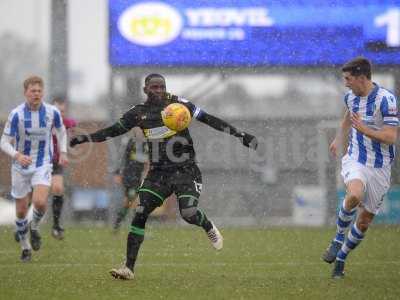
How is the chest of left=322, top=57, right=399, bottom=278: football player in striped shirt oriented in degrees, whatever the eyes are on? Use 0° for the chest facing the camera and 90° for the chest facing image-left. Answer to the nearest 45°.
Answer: approximately 45°

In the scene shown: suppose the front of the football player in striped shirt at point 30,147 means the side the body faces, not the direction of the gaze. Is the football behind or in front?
in front

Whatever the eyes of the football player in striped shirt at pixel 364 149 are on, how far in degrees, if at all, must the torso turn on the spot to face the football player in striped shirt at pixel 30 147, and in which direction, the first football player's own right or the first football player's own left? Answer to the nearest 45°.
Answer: approximately 45° to the first football player's own right

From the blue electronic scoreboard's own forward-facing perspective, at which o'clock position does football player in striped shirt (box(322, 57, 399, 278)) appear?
The football player in striped shirt is roughly at 12 o'clock from the blue electronic scoreboard.

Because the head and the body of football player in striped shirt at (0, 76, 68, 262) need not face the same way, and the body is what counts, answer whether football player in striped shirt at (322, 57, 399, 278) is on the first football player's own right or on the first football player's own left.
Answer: on the first football player's own left

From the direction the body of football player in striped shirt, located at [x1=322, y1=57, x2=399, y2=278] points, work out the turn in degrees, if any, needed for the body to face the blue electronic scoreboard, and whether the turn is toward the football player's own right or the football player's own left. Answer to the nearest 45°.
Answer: approximately 135° to the football player's own right

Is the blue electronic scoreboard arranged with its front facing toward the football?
yes

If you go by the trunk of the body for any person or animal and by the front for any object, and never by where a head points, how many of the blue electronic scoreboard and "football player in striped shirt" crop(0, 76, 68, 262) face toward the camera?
2

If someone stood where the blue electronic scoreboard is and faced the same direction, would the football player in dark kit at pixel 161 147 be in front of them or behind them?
in front
